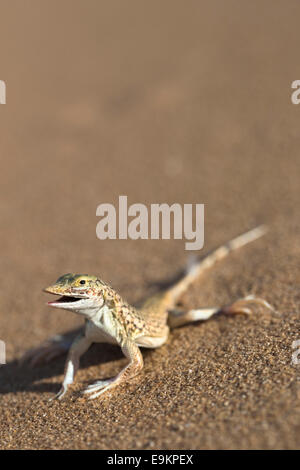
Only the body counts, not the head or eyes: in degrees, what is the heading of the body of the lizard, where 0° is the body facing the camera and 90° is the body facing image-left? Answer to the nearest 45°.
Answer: approximately 45°
